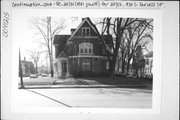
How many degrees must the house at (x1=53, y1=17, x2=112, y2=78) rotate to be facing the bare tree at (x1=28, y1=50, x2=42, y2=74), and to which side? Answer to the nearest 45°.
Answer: approximately 90° to its right

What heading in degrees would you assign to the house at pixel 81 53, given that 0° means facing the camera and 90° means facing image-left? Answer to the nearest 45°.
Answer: approximately 0°

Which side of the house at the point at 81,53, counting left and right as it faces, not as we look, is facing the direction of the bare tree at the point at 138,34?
left

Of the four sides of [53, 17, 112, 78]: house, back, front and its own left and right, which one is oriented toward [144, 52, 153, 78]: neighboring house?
left

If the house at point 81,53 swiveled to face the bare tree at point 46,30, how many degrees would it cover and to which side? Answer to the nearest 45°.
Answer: approximately 90° to its right
